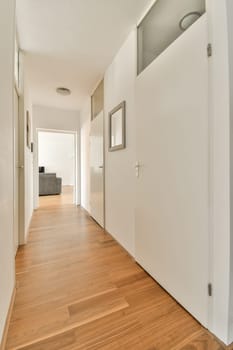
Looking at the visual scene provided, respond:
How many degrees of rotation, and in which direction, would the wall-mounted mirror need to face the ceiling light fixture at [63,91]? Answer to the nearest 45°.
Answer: approximately 45° to its right

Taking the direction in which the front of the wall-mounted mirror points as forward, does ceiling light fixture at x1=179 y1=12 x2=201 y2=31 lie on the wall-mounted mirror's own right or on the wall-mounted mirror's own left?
on the wall-mounted mirror's own left

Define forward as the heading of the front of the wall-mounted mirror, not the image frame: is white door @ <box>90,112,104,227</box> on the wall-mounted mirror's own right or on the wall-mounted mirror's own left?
on the wall-mounted mirror's own right

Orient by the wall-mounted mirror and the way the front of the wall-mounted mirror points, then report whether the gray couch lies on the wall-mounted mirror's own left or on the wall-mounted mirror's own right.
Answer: on the wall-mounted mirror's own right

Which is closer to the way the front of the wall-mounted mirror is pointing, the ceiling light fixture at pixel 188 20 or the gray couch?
the gray couch

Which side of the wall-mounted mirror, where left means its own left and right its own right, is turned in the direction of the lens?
left

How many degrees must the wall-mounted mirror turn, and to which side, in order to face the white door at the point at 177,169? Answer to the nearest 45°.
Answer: approximately 90° to its left

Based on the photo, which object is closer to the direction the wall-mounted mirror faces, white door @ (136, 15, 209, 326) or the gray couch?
the gray couch
